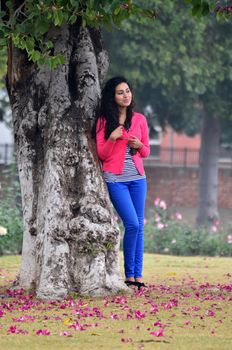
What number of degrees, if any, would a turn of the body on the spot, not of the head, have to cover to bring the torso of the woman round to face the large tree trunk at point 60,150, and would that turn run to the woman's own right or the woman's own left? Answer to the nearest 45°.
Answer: approximately 135° to the woman's own right

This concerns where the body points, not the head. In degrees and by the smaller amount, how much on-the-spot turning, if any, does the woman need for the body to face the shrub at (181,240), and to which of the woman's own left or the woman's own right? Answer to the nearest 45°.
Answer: approximately 135° to the woman's own left

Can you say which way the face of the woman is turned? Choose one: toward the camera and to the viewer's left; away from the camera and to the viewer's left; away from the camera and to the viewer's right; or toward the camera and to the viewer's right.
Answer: toward the camera and to the viewer's right

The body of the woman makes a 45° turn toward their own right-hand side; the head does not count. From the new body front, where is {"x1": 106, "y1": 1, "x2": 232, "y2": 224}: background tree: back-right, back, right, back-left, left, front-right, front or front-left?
back

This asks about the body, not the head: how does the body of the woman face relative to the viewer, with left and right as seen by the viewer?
facing the viewer and to the right of the viewer
